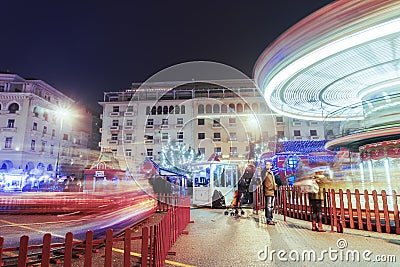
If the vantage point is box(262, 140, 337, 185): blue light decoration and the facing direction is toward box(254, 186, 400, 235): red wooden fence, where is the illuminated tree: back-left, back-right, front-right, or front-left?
back-right

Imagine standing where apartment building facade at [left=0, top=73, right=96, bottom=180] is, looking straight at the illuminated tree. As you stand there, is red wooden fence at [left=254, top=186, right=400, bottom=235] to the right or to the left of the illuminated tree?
right

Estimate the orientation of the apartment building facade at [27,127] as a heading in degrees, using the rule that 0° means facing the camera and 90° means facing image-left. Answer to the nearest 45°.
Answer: approximately 315°

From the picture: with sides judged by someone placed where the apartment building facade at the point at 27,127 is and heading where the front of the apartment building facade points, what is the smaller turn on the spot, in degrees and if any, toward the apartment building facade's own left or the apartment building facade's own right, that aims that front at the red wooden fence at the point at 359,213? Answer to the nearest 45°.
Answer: approximately 45° to the apartment building facade's own right

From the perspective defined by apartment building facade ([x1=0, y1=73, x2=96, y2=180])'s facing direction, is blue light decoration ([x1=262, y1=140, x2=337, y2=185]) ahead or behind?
ahead
